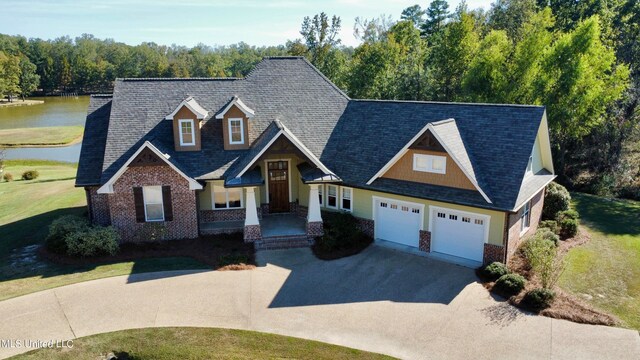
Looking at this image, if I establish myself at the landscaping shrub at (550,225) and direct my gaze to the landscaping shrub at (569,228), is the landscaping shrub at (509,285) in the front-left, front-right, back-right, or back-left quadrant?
back-right

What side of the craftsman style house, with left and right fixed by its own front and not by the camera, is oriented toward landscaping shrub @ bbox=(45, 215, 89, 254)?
right

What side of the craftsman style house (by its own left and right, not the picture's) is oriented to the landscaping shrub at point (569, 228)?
left

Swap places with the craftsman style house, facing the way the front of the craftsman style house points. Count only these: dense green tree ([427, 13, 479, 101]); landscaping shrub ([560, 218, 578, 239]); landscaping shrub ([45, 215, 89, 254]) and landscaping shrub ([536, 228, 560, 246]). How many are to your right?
1

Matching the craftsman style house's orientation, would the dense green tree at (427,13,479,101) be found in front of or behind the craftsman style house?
behind

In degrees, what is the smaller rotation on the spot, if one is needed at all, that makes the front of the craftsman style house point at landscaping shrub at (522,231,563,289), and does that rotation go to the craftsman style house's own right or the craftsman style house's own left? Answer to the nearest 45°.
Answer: approximately 45° to the craftsman style house's own left

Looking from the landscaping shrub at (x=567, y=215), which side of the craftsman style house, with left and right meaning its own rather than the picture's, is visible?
left

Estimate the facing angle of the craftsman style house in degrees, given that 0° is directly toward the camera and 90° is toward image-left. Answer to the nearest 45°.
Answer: approximately 0°

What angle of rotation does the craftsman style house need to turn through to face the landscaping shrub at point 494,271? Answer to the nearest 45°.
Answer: approximately 45° to its left

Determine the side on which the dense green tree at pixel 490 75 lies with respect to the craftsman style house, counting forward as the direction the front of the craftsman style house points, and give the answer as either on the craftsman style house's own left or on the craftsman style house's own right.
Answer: on the craftsman style house's own left

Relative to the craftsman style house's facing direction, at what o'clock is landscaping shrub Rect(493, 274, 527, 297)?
The landscaping shrub is roughly at 10 o'clock from the craftsman style house.

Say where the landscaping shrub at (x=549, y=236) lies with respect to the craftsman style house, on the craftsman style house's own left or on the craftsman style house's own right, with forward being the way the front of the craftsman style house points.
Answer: on the craftsman style house's own left

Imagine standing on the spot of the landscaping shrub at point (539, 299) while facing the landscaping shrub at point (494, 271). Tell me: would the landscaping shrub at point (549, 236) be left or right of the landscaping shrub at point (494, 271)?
right

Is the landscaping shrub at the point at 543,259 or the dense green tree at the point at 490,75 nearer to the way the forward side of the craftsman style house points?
the landscaping shrub
